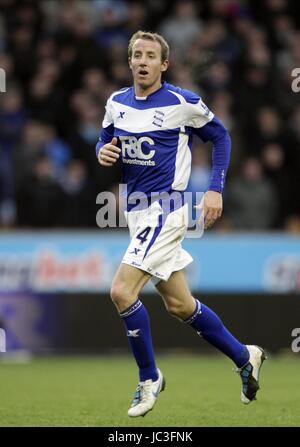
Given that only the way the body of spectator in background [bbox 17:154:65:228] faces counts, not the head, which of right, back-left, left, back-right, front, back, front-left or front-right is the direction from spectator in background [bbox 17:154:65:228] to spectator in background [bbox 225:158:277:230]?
left

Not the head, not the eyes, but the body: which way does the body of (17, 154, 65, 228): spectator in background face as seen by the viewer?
toward the camera

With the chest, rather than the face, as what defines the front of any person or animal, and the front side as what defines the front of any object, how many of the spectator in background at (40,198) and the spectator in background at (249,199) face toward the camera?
2

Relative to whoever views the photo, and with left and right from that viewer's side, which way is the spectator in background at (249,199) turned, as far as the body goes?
facing the viewer

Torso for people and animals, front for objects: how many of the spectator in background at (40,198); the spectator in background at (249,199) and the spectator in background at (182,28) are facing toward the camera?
3

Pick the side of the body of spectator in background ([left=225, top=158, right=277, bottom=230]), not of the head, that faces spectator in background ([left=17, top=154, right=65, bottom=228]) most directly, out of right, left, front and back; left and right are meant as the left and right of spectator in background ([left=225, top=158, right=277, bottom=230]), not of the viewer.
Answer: right
